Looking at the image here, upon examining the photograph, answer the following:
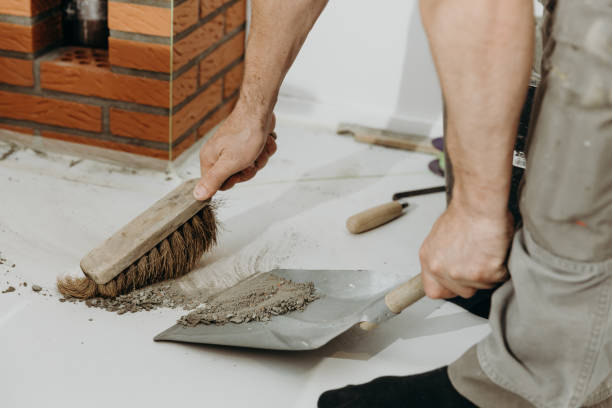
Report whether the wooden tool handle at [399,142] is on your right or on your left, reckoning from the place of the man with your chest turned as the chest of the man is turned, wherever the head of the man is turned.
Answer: on your right

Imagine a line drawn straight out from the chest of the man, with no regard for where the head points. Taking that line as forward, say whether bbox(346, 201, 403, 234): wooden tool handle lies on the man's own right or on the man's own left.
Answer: on the man's own right

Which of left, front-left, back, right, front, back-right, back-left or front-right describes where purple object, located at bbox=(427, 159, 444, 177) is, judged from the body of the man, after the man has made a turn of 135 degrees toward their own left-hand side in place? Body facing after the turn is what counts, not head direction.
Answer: back-left

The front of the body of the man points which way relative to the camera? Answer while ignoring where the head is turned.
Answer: to the viewer's left

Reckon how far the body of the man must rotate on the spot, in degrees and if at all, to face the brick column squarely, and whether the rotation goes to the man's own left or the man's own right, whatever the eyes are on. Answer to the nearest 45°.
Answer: approximately 45° to the man's own right

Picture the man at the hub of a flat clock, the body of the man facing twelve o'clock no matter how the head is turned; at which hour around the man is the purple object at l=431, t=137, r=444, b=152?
The purple object is roughly at 3 o'clock from the man.
